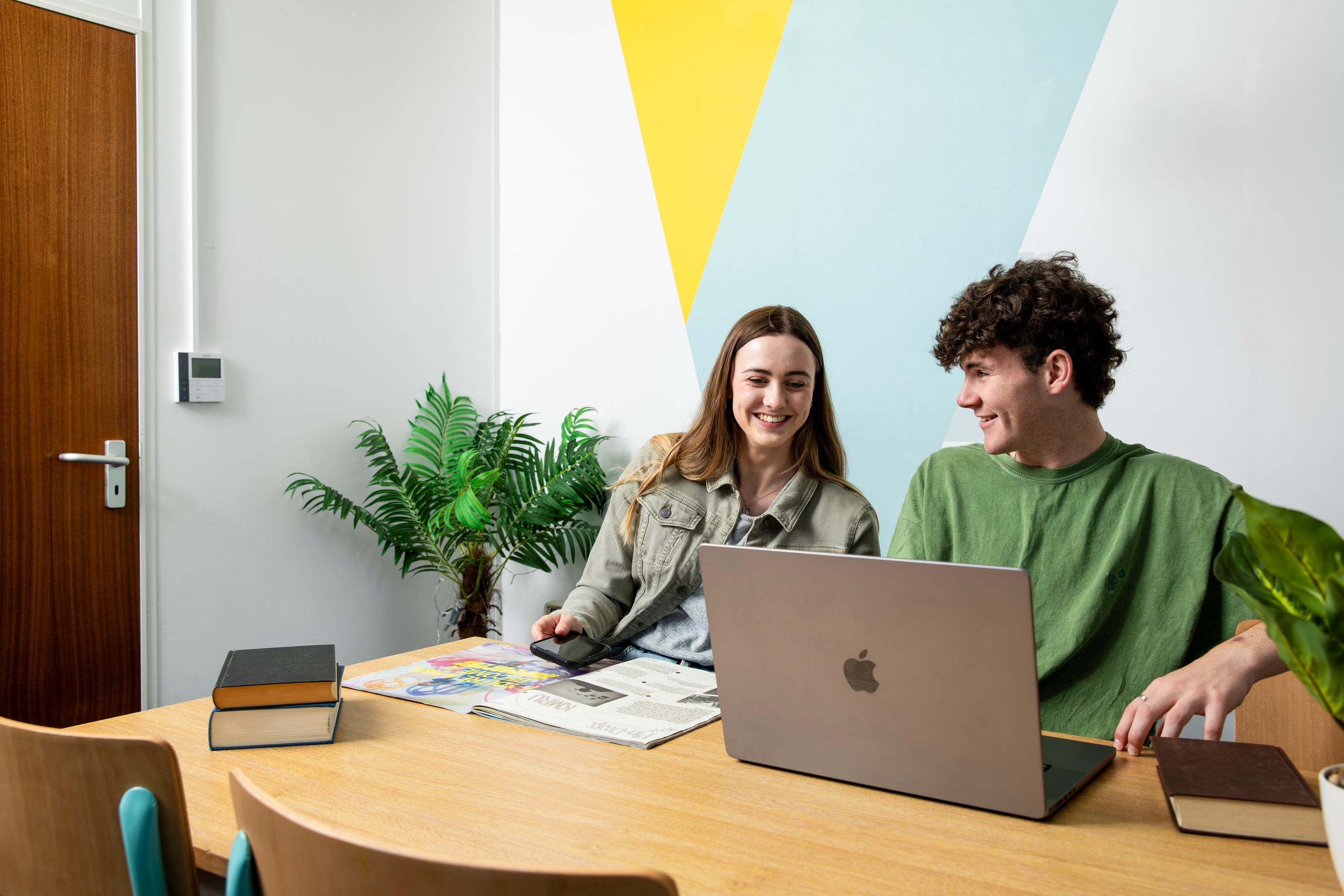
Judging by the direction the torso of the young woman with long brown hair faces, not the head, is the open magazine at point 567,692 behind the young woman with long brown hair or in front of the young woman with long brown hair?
in front

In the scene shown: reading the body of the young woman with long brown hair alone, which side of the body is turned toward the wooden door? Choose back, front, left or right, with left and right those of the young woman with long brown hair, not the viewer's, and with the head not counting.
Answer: right

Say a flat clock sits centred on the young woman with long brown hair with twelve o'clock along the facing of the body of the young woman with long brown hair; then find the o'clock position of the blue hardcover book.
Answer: The blue hardcover book is roughly at 1 o'clock from the young woman with long brown hair.

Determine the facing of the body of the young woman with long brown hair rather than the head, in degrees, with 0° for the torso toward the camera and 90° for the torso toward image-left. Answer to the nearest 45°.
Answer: approximately 0°

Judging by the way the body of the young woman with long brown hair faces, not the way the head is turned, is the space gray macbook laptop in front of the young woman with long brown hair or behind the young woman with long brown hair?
in front

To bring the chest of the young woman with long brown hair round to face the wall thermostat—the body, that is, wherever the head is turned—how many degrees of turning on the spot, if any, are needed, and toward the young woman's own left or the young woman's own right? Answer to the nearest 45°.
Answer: approximately 135° to the young woman's own right

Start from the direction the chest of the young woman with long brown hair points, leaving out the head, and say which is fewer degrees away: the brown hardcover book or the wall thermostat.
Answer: the brown hardcover book

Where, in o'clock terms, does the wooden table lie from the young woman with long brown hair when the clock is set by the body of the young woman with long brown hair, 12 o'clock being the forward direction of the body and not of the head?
The wooden table is roughly at 12 o'clock from the young woman with long brown hair.

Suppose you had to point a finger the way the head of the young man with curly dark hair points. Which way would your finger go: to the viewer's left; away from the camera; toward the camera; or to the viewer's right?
to the viewer's left

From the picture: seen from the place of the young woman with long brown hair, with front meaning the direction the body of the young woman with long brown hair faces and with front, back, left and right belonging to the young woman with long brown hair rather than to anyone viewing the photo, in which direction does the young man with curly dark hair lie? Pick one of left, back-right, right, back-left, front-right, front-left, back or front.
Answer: front-left
